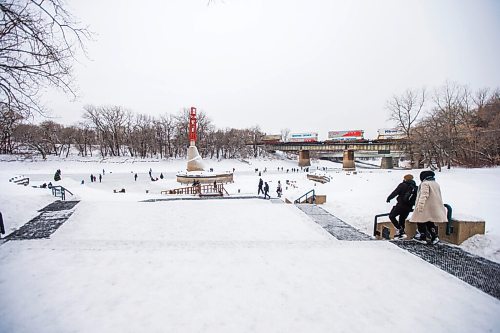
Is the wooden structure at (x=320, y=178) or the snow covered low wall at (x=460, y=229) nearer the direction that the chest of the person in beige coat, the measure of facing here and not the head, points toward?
the wooden structure

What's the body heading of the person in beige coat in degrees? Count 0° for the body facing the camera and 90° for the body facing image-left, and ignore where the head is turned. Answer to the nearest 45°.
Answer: approximately 135°

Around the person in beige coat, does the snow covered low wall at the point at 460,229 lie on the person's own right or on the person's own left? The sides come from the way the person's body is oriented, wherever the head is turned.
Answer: on the person's own right

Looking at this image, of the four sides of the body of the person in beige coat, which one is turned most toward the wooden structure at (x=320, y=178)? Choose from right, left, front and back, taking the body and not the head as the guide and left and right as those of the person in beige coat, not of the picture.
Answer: front
